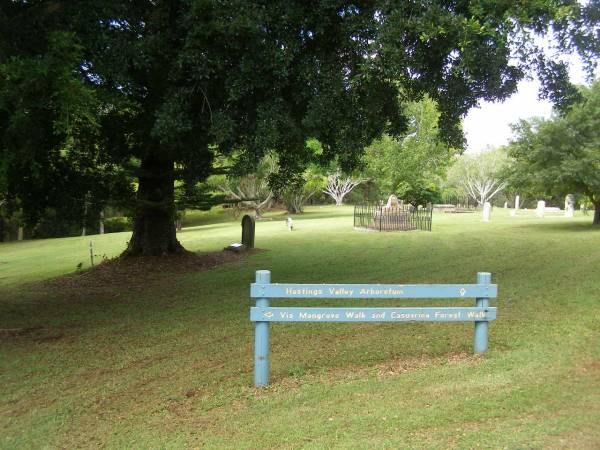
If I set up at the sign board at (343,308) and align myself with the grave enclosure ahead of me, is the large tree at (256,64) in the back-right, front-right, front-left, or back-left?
front-left

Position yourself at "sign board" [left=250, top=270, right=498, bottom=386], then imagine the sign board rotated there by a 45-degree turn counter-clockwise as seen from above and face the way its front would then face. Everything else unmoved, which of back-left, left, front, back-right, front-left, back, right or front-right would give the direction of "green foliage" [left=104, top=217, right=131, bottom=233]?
back

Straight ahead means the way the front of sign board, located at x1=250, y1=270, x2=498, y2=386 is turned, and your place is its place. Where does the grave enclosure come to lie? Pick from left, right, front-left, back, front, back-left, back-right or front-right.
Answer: back

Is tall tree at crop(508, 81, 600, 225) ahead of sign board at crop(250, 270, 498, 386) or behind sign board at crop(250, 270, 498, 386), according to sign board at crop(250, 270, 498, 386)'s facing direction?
behind

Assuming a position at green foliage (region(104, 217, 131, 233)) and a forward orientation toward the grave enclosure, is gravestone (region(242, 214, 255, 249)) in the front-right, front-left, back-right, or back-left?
front-right

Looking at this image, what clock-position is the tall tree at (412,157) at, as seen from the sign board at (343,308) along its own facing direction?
The tall tree is roughly at 6 o'clock from the sign board.

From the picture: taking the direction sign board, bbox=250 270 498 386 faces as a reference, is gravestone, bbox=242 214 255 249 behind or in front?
behind
